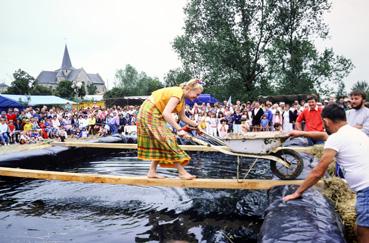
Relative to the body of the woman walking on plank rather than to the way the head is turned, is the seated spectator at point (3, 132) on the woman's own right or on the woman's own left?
on the woman's own left

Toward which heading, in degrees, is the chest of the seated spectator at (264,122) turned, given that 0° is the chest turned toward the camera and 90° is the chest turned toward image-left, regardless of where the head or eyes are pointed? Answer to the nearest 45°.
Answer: approximately 0°

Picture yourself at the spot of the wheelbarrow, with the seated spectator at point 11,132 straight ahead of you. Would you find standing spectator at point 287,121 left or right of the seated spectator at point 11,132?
right

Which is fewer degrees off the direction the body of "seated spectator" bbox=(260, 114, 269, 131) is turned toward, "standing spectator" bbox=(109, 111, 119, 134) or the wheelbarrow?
the wheelbarrow

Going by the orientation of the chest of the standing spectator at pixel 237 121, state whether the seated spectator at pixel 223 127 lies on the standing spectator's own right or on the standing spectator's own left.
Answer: on the standing spectator's own right

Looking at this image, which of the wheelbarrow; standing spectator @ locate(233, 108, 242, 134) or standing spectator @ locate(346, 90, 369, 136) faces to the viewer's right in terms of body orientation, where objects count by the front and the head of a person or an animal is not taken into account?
the wheelbarrow

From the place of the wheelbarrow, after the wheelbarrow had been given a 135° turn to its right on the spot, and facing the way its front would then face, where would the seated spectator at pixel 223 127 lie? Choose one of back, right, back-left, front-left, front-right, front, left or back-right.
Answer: back-right

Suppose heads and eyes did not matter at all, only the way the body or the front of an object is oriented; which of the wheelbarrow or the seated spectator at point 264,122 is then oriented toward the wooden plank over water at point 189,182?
the seated spectator

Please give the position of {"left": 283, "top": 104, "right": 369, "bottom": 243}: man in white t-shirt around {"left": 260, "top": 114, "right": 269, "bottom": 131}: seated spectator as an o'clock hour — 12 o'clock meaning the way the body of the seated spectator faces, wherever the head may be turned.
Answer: The man in white t-shirt is roughly at 12 o'clock from the seated spectator.

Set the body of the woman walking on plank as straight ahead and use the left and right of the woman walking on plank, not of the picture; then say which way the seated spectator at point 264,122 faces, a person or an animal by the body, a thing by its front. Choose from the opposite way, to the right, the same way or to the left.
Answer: to the right

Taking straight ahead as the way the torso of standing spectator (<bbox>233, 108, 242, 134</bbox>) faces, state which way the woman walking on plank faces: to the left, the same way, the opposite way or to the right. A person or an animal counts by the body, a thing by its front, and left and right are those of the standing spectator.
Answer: to the left

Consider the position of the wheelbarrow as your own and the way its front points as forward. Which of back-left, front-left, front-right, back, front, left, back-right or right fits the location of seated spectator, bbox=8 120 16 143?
back-left

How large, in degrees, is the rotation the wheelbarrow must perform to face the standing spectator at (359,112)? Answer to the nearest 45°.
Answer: approximately 45° to its left

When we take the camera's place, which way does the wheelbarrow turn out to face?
facing to the right of the viewer

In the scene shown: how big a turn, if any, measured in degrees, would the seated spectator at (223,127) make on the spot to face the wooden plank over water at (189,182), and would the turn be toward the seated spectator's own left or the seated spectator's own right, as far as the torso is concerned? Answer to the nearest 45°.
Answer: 0° — they already face it

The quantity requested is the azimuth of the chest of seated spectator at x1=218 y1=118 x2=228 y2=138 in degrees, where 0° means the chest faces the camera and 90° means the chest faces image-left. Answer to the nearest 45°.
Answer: approximately 0°
